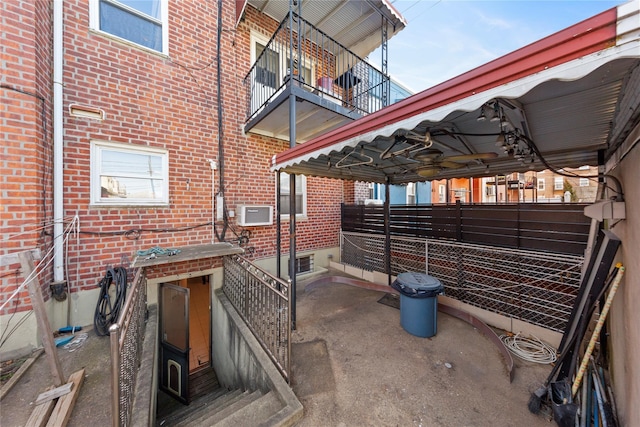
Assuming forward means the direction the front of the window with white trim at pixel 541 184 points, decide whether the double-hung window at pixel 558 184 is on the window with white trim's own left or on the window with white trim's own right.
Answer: on the window with white trim's own left

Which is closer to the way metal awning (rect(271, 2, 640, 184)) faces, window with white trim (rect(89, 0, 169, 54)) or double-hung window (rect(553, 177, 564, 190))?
the window with white trim

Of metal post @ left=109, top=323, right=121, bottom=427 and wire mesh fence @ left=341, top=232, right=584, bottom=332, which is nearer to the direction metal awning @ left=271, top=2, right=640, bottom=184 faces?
the metal post

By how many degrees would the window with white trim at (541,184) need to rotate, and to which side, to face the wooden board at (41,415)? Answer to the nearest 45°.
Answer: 0° — it already faces it

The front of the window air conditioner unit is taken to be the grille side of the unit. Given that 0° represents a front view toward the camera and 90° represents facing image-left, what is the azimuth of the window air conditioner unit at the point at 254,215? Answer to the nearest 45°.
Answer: approximately 315°

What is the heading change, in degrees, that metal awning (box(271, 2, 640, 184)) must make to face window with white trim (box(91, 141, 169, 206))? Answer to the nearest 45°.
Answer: approximately 45° to its right

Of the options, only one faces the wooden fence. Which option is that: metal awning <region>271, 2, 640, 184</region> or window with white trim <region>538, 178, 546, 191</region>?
the window with white trim

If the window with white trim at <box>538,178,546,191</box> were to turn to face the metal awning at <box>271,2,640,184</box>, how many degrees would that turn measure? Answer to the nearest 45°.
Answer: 0° — it already faces it

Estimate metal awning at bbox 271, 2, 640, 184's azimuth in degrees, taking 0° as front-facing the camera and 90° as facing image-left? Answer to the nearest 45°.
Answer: approximately 45°
